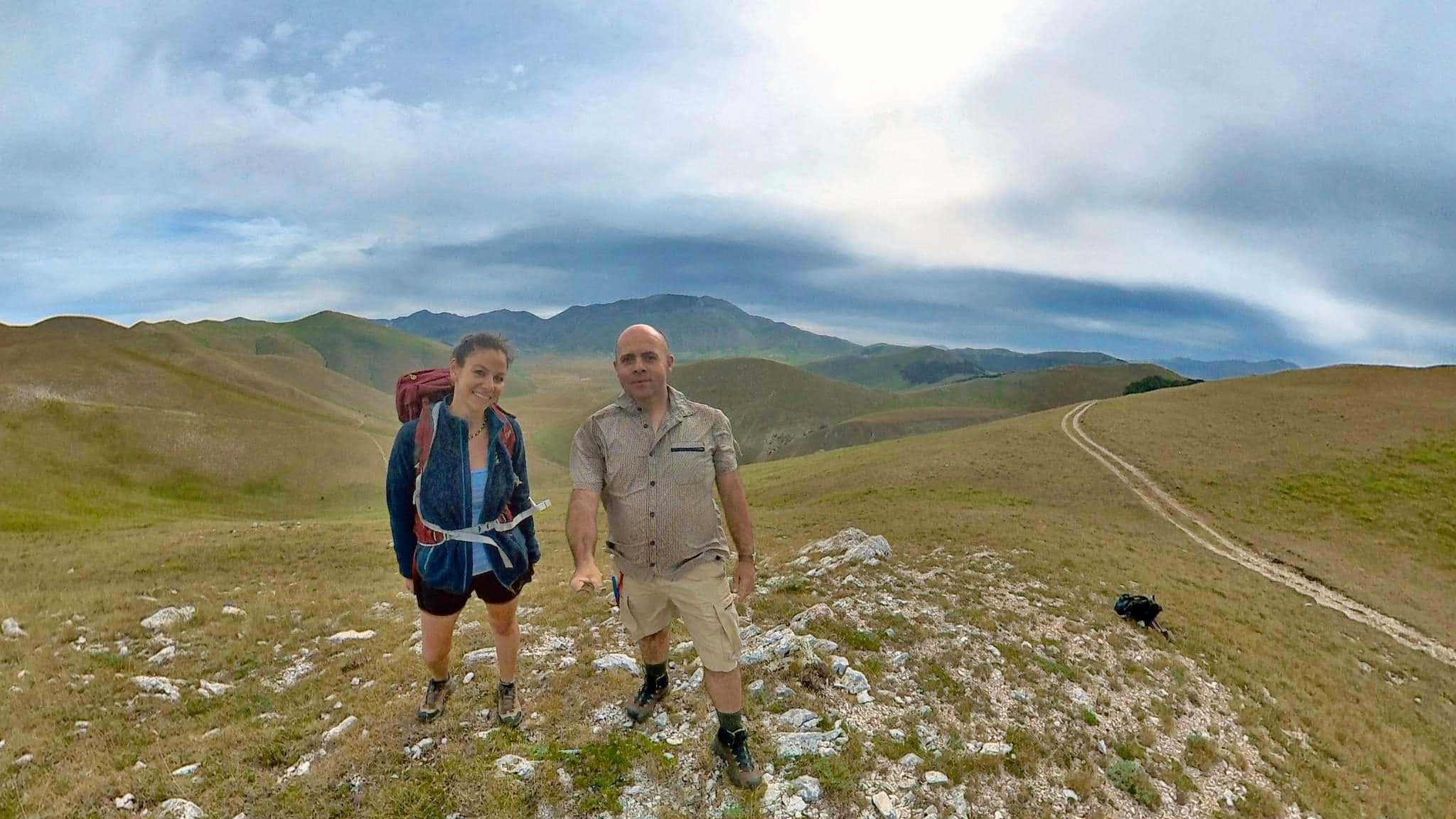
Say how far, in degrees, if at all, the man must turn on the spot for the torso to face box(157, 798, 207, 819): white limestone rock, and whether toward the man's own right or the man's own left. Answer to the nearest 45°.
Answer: approximately 90° to the man's own right

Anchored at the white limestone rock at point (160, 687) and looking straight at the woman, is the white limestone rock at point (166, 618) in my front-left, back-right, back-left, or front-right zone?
back-left

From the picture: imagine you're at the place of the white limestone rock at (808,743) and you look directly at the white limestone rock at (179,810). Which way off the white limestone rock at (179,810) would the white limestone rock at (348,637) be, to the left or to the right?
right

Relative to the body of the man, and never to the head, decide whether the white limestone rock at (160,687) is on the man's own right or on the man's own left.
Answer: on the man's own right

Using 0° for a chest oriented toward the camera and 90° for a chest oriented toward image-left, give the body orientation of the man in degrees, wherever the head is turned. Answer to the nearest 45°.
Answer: approximately 0°

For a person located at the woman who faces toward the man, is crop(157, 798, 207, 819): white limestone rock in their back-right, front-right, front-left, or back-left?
back-right
